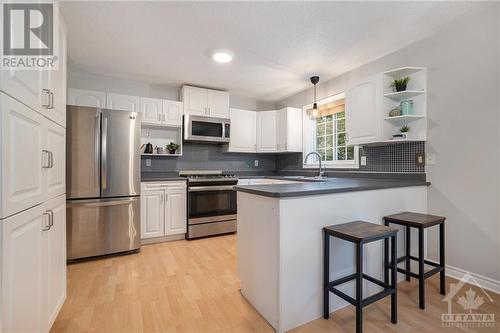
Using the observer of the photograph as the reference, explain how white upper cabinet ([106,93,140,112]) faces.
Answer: facing the viewer

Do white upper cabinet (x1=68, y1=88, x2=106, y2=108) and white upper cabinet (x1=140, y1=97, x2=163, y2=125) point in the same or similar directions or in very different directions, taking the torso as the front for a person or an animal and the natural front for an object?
same or similar directions

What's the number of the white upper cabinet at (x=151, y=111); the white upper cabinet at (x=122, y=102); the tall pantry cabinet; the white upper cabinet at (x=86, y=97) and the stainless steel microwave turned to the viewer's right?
1

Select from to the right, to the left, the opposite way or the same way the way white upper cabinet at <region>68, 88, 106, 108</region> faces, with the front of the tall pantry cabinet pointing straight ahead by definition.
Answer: to the right

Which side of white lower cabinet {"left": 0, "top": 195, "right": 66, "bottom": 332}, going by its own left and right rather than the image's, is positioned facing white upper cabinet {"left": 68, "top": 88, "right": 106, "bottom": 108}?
left

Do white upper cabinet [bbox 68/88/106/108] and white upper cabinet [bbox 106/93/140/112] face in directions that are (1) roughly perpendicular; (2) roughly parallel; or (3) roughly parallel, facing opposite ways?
roughly parallel

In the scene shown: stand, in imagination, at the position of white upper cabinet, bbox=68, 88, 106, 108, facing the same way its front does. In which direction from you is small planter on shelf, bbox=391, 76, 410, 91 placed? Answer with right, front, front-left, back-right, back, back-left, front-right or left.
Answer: front-left

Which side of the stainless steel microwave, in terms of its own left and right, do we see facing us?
front

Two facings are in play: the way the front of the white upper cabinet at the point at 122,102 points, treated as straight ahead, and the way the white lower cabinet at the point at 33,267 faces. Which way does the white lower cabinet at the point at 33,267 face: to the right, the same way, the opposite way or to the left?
to the left

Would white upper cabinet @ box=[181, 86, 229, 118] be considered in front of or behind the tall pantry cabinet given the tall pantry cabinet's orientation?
in front

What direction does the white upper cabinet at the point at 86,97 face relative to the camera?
toward the camera

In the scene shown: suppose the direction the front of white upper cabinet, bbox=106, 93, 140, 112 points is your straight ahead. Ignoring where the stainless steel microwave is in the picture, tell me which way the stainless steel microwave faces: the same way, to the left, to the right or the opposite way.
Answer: the same way

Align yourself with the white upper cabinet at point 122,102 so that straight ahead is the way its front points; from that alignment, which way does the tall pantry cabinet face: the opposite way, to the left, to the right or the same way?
to the left

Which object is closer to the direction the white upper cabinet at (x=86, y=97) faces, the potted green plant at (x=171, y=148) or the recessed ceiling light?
the recessed ceiling light

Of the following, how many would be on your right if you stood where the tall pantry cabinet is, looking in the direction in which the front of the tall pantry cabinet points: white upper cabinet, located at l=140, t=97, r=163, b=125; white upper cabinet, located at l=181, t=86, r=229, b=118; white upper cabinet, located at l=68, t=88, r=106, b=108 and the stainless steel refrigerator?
0

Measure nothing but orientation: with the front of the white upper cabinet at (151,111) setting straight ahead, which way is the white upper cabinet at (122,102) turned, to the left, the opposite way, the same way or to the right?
the same way

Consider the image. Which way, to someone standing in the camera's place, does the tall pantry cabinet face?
facing to the right of the viewer
